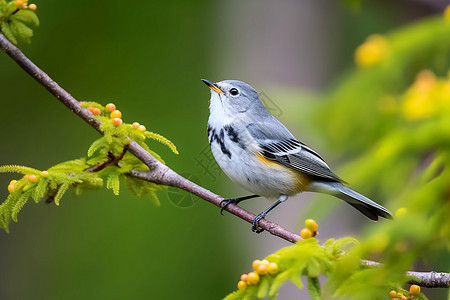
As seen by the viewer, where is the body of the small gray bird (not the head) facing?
to the viewer's left
